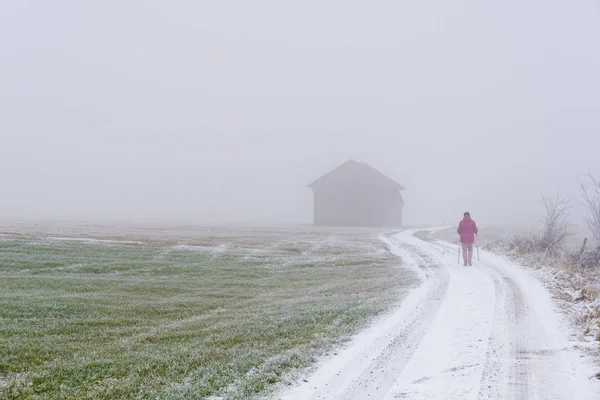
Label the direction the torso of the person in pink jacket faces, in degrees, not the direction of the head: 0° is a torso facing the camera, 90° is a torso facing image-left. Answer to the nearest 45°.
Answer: approximately 180°
